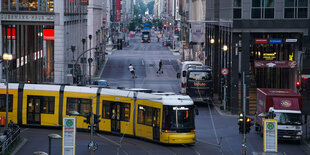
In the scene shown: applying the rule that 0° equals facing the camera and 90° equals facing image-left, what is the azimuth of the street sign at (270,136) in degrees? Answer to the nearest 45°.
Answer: approximately 0°

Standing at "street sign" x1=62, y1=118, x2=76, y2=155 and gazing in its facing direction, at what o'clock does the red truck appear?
The red truck is roughly at 8 o'clock from the street sign.

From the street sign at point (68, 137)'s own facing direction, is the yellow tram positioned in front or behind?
behind

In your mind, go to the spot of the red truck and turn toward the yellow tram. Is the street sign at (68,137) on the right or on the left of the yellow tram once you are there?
left

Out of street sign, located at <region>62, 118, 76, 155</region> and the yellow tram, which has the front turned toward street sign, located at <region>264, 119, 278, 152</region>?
the yellow tram

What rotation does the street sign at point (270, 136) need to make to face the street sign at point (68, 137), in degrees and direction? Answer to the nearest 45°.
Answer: approximately 90° to its right

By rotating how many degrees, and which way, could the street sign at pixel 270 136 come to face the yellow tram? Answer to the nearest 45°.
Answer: approximately 135° to its right

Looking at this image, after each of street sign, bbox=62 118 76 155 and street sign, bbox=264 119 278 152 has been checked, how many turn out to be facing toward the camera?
2

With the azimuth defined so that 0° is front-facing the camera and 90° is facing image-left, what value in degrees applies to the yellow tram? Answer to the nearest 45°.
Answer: approximately 315°

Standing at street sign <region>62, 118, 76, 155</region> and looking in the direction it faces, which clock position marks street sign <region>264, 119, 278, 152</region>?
street sign <region>264, 119, 278, 152</region> is roughly at 9 o'clock from street sign <region>62, 118, 76, 155</region>.

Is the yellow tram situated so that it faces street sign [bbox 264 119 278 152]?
yes

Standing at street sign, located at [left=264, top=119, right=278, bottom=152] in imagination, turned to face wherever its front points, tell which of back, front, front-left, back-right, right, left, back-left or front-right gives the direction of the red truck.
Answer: back
